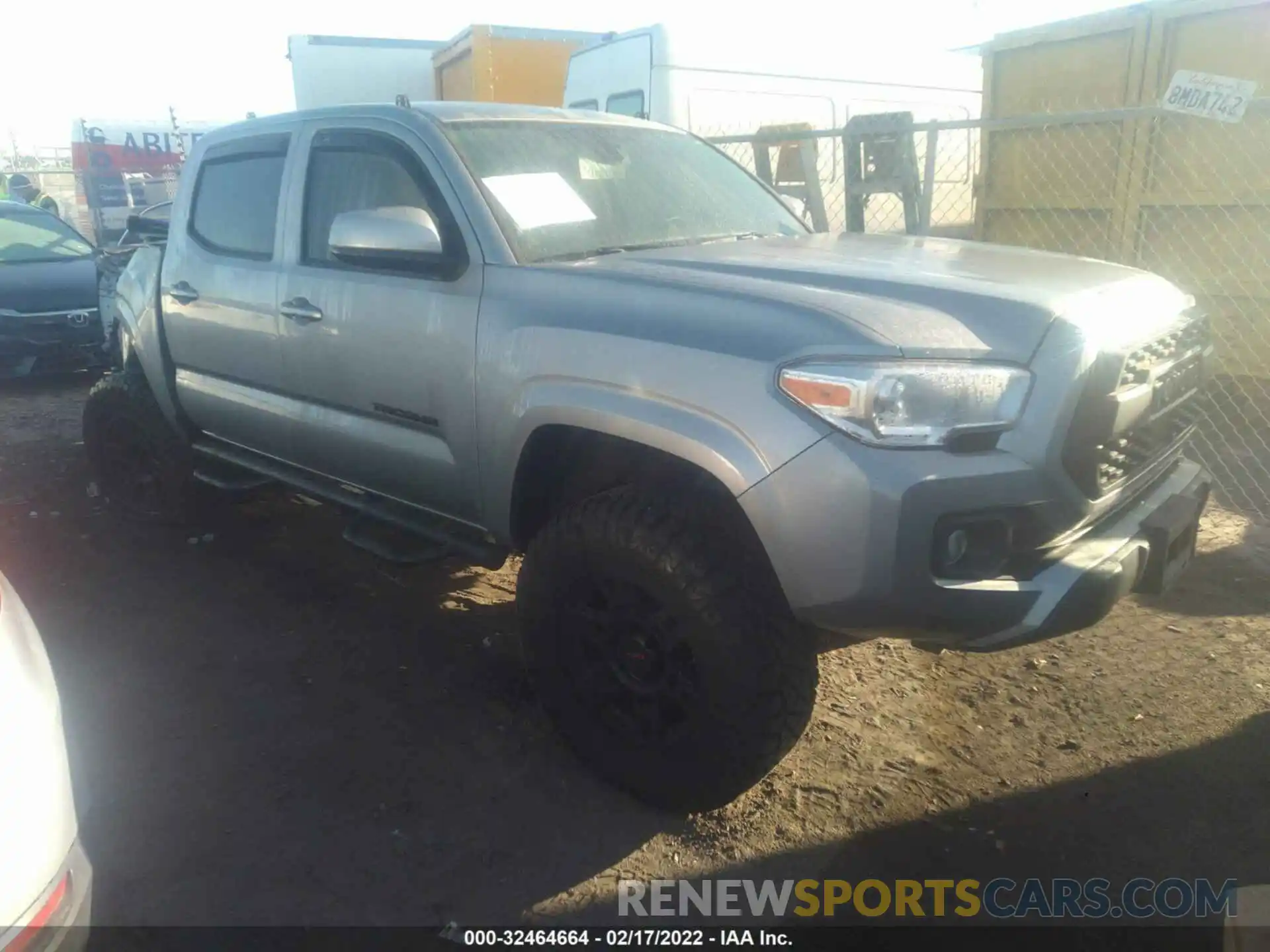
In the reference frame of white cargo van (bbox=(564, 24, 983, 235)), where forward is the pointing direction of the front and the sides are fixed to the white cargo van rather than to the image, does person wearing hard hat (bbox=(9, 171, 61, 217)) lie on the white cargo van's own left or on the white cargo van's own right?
on the white cargo van's own left

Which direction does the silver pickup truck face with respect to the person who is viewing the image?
facing the viewer and to the right of the viewer

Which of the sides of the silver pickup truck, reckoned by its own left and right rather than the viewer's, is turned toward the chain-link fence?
left

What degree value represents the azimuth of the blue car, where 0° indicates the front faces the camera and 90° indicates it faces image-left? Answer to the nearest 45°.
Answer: approximately 315°

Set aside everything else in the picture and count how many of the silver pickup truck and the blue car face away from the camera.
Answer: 0

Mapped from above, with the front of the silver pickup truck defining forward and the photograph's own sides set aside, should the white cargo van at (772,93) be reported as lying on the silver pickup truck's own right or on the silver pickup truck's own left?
on the silver pickup truck's own left
